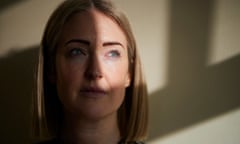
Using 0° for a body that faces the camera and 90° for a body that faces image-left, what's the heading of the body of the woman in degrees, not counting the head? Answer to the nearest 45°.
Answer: approximately 0°
